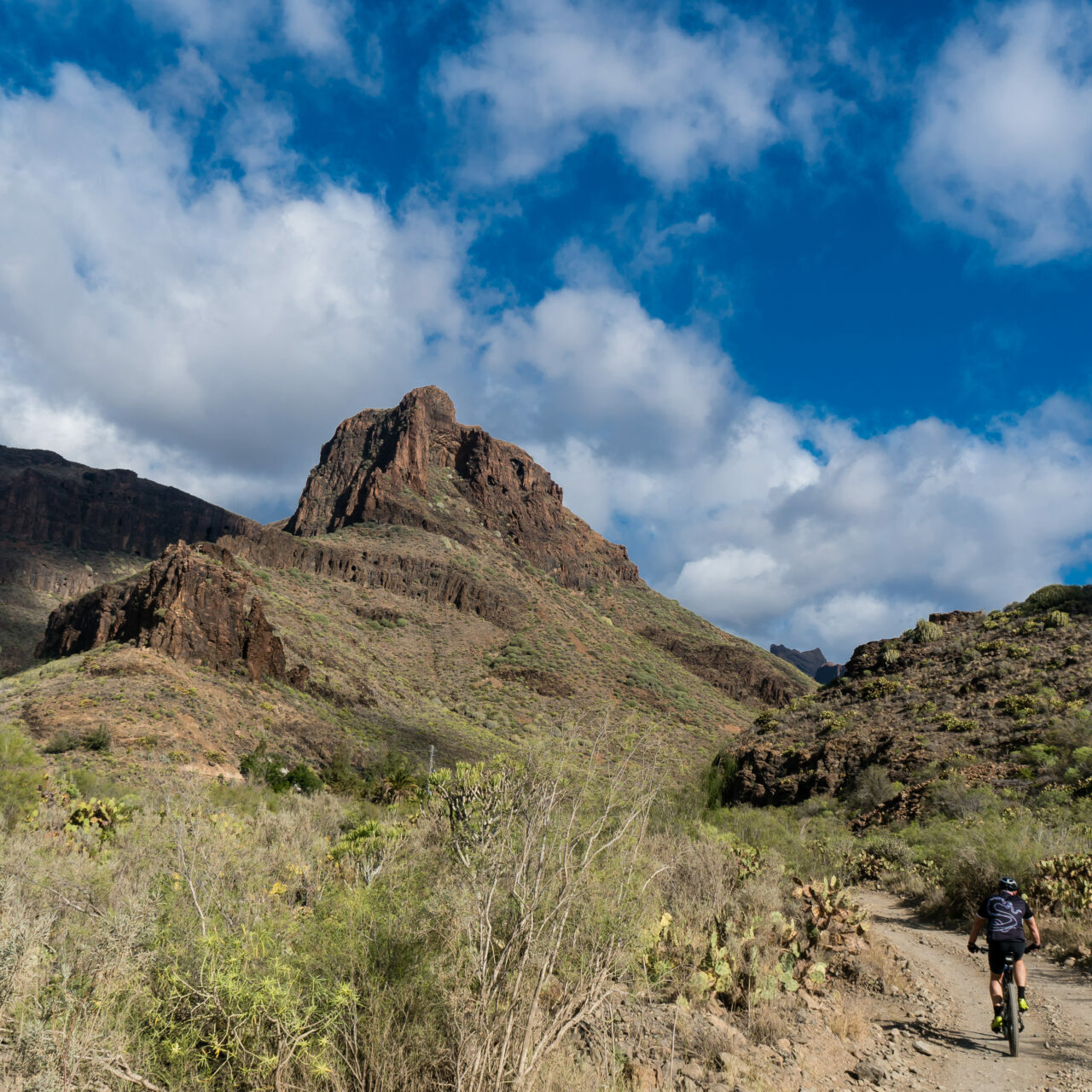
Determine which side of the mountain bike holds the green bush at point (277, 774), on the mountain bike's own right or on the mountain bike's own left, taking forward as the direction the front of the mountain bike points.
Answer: on the mountain bike's own left

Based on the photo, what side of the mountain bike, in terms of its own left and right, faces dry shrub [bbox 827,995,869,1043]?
left

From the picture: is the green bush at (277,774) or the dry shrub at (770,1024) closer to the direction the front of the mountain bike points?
the green bush

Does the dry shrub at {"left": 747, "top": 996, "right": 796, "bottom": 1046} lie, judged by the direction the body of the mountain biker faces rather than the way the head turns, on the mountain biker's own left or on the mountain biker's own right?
on the mountain biker's own left

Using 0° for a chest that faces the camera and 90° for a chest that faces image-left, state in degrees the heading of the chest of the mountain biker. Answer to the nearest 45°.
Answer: approximately 180°

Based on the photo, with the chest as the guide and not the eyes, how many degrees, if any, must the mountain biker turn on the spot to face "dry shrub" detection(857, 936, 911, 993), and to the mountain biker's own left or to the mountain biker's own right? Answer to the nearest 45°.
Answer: approximately 45° to the mountain biker's own left

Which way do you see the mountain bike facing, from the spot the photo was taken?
facing away from the viewer

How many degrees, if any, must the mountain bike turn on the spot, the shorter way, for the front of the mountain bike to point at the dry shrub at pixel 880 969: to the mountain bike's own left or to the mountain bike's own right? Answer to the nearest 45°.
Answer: approximately 45° to the mountain bike's own left

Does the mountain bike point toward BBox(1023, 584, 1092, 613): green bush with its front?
yes
